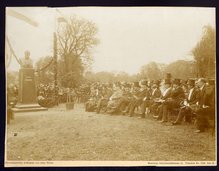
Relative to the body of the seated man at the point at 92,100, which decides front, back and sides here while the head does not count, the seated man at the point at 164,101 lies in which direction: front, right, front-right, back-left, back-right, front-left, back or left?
back-left

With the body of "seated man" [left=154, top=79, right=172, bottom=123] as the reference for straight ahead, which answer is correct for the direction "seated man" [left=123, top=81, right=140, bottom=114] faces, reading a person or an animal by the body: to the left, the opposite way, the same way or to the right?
the same way

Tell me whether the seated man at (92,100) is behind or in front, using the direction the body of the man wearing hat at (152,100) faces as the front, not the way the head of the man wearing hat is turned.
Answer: in front

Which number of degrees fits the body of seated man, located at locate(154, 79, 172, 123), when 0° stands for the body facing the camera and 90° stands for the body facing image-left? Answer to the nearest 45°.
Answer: approximately 45°

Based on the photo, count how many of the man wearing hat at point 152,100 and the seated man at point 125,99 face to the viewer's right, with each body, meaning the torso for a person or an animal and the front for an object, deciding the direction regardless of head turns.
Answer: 0

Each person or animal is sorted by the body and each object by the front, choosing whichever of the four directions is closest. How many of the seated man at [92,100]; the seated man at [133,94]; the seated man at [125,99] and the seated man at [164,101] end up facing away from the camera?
0

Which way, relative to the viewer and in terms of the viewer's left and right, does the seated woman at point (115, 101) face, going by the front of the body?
facing the viewer and to the left of the viewer

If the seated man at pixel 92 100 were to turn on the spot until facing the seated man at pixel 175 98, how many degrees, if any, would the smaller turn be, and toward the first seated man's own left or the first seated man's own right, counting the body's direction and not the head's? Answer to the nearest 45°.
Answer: approximately 135° to the first seated man's own left
